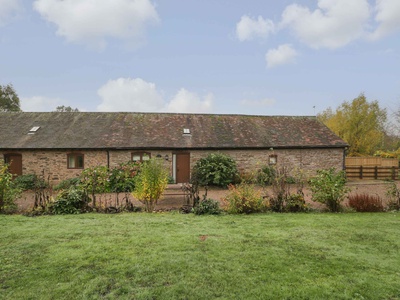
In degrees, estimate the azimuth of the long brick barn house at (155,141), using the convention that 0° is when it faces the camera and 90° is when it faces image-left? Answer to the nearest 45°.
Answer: approximately 0°

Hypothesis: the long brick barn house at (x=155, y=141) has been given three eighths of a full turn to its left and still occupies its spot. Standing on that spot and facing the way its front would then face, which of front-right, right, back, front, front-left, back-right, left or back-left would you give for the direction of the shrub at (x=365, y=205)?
right

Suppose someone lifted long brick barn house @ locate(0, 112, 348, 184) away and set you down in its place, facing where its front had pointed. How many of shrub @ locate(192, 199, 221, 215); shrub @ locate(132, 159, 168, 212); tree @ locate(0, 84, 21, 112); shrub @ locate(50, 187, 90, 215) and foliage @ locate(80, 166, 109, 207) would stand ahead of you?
4

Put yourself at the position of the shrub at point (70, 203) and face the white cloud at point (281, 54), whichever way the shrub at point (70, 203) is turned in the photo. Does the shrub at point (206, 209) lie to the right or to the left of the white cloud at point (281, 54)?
right

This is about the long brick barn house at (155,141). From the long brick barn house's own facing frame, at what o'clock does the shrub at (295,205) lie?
The shrub is roughly at 11 o'clock from the long brick barn house.

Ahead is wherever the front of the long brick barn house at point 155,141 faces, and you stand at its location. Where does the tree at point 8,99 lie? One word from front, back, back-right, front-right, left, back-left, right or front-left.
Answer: back-right

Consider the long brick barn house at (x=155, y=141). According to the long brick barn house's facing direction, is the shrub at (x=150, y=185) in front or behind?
in front

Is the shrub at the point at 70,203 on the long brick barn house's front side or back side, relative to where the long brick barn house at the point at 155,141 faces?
on the front side

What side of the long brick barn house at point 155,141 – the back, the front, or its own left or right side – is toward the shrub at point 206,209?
front

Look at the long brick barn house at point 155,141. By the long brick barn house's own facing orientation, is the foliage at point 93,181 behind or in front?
in front

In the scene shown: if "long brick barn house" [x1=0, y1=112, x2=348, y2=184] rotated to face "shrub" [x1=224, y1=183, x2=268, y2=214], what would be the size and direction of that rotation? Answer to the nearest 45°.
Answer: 0° — it already faces it
